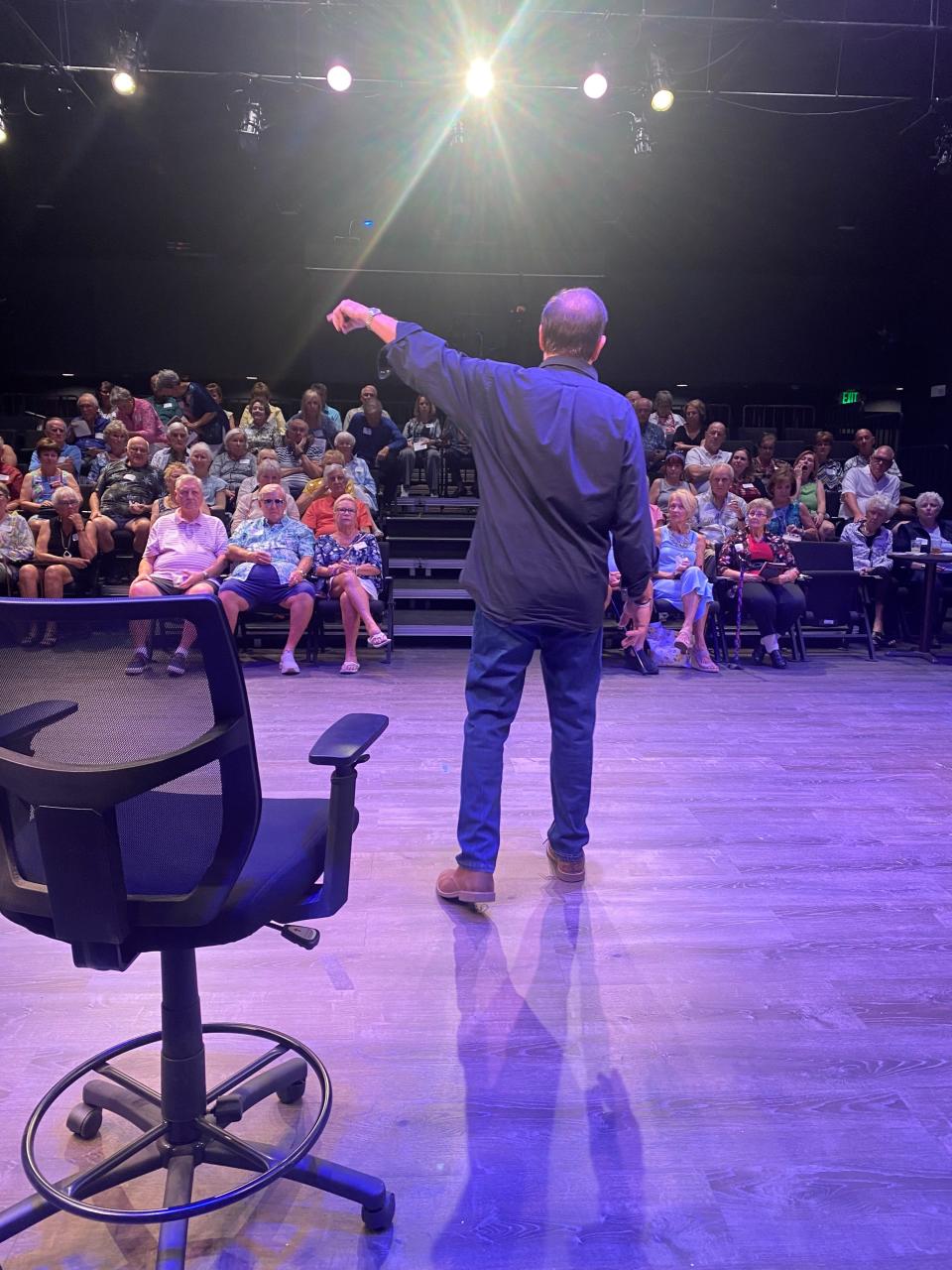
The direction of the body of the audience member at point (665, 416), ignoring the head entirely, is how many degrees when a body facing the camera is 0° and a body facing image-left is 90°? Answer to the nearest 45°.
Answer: approximately 0°

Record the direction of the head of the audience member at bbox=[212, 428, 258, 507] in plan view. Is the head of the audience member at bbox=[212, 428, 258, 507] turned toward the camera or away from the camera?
toward the camera

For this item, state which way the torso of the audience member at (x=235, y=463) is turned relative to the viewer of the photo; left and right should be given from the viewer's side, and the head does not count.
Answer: facing the viewer

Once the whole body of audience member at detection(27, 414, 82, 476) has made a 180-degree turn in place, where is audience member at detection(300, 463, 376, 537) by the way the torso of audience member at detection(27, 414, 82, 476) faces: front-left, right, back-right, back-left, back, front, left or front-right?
back-right

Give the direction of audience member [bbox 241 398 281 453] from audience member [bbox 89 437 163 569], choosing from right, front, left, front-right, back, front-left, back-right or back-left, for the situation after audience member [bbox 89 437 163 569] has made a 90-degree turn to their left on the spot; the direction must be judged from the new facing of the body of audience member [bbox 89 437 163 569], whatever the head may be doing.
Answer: front-left

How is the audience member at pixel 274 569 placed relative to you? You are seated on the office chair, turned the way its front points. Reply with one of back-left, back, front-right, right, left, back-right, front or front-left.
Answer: front-left

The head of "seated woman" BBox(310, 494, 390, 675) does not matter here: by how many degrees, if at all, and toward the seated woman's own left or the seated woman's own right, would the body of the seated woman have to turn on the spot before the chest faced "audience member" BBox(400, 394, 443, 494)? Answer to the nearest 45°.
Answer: approximately 180°

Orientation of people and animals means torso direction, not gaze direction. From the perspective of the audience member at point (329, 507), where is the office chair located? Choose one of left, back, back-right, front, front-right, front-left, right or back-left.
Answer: front

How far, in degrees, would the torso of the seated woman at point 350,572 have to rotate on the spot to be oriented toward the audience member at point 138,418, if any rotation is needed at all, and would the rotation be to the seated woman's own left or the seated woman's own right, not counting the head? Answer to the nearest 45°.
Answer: approximately 135° to the seated woman's own right

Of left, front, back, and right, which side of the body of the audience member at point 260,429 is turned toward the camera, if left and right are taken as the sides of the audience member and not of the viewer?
front

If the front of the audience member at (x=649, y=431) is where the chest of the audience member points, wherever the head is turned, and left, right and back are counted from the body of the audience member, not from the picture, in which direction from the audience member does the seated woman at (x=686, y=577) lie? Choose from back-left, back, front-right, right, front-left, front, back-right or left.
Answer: front

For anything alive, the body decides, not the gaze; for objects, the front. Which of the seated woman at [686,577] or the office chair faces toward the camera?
the seated woman

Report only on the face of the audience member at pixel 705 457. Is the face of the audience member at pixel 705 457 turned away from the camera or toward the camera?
toward the camera

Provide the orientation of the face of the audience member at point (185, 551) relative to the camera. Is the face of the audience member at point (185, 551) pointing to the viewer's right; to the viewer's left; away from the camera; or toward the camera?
toward the camera

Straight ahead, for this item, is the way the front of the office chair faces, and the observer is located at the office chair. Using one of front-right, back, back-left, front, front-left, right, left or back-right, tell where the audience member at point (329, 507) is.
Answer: front-left

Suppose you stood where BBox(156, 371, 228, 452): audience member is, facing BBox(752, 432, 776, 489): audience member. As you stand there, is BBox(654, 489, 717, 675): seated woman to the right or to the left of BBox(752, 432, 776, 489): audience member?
right

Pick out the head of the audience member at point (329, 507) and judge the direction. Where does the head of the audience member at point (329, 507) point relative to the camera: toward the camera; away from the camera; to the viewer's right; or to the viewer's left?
toward the camera

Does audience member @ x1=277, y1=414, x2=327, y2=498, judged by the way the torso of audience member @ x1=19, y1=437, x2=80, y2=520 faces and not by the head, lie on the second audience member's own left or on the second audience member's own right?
on the second audience member's own left

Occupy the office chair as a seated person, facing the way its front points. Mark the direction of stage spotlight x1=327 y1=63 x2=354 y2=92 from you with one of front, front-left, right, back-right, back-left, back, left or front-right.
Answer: front-left
